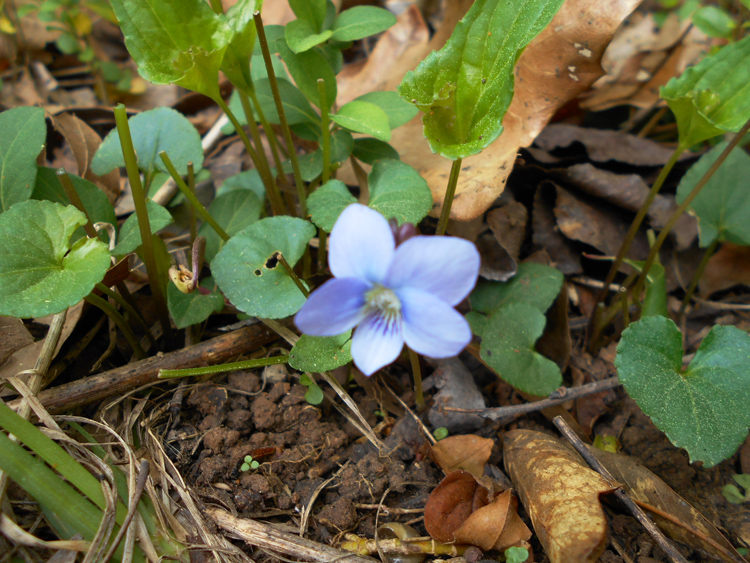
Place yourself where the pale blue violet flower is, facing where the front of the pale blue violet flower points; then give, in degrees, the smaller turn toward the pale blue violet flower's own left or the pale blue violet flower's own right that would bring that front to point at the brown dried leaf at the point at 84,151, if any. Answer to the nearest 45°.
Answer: approximately 135° to the pale blue violet flower's own right

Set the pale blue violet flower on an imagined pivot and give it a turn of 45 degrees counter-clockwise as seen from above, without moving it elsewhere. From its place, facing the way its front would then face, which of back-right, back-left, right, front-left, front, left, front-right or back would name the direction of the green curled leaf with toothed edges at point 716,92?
left

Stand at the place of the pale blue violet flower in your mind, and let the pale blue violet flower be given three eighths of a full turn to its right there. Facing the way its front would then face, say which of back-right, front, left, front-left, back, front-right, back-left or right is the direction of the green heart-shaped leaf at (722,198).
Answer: right

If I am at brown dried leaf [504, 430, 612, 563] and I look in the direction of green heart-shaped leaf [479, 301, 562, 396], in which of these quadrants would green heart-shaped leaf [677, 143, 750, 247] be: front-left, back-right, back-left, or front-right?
front-right

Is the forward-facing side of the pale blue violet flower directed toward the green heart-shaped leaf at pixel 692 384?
no

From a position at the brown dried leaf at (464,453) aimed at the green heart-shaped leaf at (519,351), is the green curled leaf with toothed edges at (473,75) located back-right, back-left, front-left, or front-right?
front-left

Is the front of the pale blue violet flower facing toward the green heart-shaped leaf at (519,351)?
no

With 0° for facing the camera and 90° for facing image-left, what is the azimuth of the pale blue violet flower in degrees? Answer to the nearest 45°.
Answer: approximately 0°

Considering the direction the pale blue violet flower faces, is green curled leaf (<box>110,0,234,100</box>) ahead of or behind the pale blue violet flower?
behind

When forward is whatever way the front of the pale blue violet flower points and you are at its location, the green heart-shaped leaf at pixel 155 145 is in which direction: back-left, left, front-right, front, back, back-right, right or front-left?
back-right
